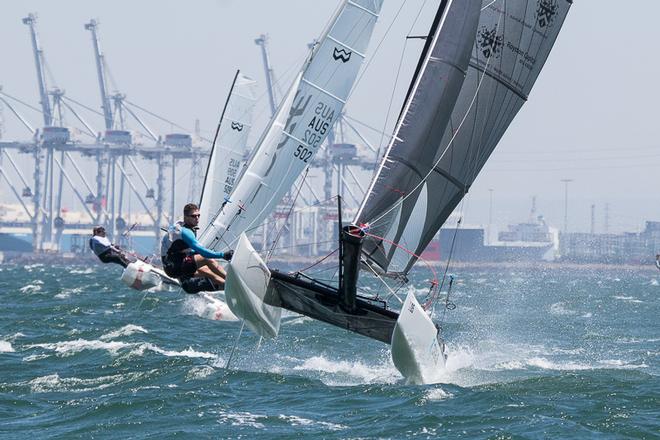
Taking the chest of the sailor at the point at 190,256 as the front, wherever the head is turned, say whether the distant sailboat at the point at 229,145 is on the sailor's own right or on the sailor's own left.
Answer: on the sailor's own left

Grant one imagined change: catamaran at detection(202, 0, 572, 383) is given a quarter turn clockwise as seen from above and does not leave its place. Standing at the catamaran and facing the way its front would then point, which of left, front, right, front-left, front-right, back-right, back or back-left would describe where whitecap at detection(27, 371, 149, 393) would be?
front

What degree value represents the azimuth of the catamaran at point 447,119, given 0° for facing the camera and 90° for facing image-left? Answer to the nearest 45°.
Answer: approximately 0°

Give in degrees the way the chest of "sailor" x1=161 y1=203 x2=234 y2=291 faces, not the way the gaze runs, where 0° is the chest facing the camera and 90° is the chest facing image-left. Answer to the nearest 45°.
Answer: approximately 270°

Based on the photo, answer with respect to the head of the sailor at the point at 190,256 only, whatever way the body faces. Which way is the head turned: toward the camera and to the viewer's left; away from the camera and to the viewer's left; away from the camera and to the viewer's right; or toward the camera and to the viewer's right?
toward the camera and to the viewer's right
